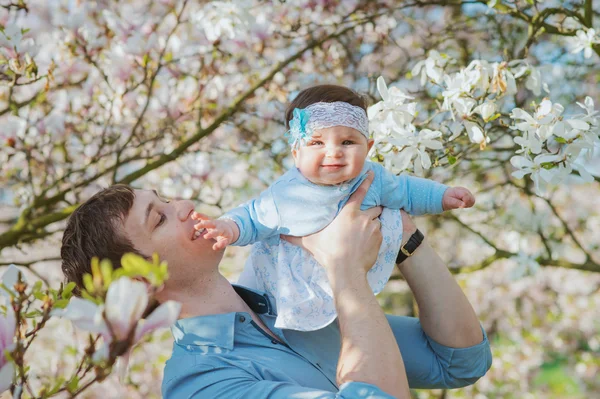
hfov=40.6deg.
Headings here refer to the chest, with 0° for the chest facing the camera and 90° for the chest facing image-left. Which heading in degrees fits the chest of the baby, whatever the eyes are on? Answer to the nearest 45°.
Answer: approximately 0°

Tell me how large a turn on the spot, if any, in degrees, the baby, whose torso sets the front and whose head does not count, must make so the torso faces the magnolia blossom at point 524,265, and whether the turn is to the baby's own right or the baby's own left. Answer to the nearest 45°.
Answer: approximately 135° to the baby's own left

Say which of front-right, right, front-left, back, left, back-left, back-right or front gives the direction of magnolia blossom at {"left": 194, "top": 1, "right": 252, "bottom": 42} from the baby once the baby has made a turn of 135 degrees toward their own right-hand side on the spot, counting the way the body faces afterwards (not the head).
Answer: front-right

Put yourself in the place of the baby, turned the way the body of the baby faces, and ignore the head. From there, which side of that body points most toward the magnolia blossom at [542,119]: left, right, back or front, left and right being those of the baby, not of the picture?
left

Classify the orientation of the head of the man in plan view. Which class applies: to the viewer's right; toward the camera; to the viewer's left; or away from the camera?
to the viewer's right
